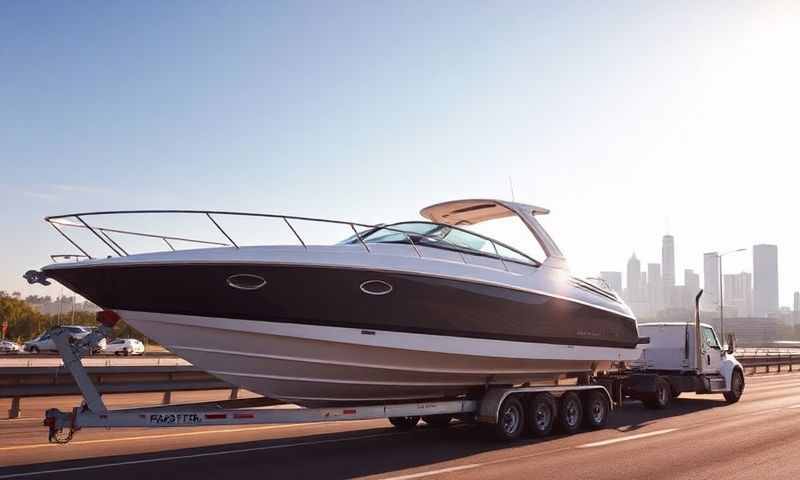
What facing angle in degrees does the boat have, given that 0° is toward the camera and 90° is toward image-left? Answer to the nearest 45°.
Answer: approximately 45°

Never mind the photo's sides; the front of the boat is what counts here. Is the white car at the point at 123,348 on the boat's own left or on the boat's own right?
on the boat's own right

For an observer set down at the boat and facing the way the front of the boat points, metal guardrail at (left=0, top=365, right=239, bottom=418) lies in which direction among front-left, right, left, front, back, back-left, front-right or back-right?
right

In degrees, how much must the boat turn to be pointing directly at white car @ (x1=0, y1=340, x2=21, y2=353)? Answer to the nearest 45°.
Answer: approximately 90° to its right
